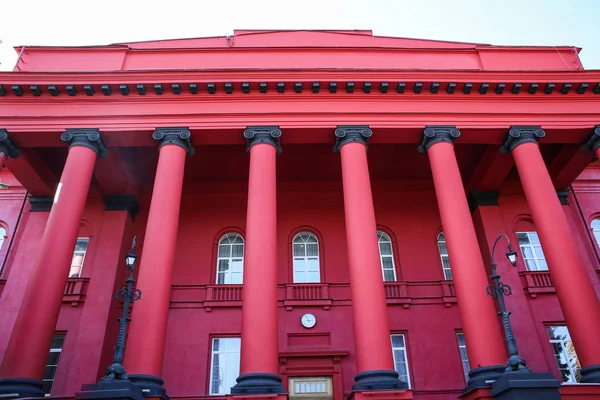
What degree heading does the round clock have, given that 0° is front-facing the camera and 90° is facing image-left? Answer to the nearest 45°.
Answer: approximately 0°
